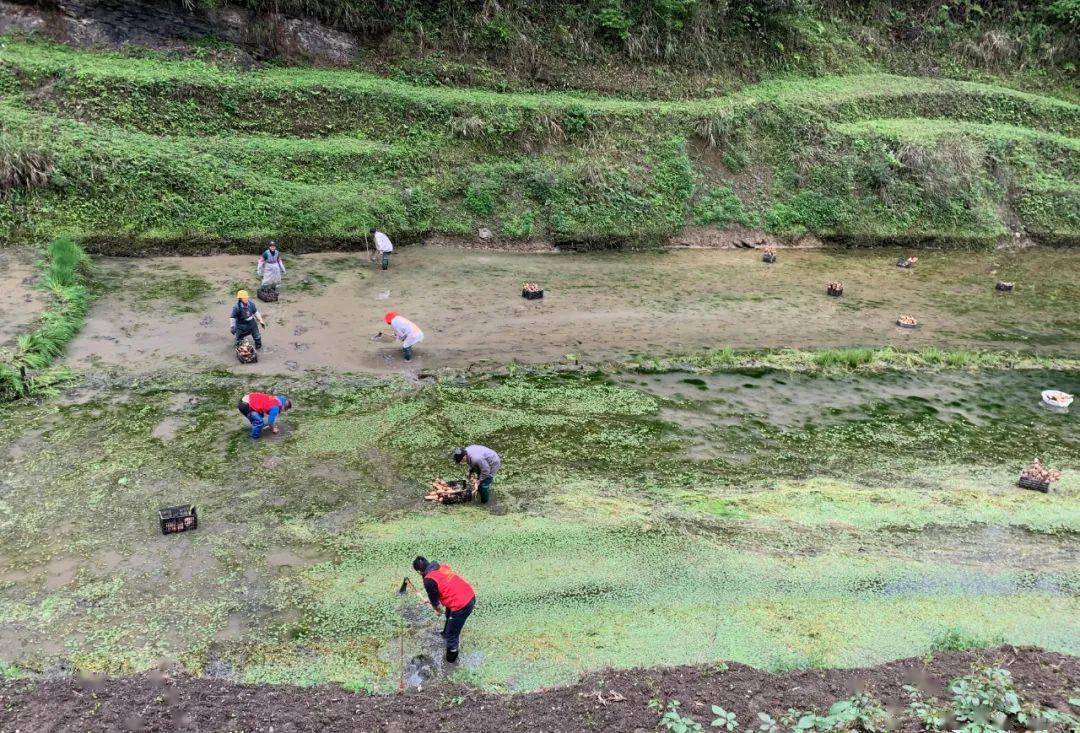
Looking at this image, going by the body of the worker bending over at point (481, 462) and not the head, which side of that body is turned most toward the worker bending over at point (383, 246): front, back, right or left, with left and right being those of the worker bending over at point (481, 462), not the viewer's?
right

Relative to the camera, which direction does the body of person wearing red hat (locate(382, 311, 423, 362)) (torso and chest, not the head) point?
to the viewer's left

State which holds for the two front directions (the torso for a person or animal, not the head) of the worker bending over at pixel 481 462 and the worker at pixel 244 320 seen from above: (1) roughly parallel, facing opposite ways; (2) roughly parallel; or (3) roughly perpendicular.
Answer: roughly perpendicular

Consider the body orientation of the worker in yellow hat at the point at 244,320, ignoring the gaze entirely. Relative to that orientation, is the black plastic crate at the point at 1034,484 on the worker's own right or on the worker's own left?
on the worker's own left

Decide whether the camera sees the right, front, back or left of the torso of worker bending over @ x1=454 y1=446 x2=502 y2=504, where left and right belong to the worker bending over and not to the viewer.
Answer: left

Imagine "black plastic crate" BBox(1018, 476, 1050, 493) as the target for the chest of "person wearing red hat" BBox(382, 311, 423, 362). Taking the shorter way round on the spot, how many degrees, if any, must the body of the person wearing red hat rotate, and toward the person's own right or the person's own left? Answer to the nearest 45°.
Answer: approximately 135° to the person's own left

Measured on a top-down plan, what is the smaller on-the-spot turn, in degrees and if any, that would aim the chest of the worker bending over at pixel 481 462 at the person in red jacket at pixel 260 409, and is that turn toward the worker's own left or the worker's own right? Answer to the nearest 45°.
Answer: approximately 45° to the worker's own right

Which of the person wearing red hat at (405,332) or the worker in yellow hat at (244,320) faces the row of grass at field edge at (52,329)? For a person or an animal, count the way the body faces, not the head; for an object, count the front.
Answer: the person wearing red hat

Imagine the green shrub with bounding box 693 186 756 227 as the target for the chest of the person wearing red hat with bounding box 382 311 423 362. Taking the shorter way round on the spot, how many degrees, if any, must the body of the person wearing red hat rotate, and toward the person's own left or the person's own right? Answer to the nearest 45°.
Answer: approximately 135° to the person's own right

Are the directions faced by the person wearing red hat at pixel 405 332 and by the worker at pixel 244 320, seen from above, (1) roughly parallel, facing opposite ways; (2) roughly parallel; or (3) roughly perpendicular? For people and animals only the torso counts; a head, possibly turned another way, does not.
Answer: roughly perpendicular
